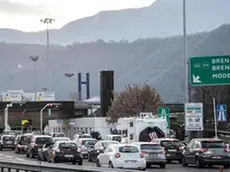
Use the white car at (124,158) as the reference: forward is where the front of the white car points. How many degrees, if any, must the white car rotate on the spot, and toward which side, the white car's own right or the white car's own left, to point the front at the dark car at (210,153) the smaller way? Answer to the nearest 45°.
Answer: approximately 90° to the white car's own right

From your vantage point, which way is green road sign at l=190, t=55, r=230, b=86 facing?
toward the camera

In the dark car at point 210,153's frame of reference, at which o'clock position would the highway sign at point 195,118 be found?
The highway sign is roughly at 1 o'clock from the dark car.

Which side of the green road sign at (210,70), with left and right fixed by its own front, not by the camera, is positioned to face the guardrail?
front

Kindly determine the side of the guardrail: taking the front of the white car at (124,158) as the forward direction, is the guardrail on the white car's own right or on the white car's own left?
on the white car's own left

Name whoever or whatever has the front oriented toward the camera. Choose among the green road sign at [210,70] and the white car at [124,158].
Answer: the green road sign

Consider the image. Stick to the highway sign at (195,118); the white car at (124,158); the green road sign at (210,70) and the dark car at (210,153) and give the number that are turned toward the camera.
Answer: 2

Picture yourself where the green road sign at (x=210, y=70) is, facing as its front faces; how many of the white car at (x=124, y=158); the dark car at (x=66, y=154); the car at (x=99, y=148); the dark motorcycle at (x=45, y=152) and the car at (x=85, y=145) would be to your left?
0

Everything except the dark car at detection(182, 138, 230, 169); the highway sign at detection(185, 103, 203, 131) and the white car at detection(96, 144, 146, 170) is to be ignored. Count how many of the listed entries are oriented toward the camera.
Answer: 1

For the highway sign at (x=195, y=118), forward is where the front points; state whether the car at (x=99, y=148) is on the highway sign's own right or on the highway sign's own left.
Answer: on the highway sign's own right

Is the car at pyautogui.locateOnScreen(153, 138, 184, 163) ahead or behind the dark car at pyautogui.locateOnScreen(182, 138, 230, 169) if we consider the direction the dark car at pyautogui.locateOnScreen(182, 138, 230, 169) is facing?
ahead

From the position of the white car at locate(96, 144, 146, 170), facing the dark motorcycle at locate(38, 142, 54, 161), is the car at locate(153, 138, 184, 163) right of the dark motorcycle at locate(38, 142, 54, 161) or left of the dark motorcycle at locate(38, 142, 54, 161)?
right

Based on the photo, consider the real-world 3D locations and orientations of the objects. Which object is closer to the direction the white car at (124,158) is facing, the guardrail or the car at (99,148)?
the car

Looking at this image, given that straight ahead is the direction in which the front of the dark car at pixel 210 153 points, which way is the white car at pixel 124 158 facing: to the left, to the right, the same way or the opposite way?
the same way

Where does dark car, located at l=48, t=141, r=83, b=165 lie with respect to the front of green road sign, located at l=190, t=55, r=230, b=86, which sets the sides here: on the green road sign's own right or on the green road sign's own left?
on the green road sign's own right

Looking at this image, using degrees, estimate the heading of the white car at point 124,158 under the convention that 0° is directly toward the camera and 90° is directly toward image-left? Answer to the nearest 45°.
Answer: approximately 135°

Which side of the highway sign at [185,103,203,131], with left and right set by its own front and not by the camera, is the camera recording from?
front
